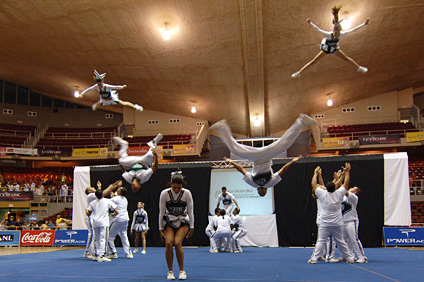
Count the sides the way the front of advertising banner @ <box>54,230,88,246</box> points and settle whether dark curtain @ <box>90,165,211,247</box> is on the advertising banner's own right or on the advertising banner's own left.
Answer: on the advertising banner's own left

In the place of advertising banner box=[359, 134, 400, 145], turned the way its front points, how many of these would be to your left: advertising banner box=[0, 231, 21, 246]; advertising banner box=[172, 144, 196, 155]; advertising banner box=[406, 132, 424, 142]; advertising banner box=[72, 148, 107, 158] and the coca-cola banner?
1

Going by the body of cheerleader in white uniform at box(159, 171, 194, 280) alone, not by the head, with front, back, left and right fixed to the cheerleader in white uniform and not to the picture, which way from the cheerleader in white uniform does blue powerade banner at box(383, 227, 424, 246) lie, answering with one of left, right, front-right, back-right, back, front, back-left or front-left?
back-left

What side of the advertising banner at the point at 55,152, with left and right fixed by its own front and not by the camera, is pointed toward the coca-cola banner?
front

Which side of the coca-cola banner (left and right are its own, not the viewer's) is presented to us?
front

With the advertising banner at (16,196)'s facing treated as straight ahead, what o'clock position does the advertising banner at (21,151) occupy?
the advertising banner at (21,151) is roughly at 6 o'clock from the advertising banner at (16,196).

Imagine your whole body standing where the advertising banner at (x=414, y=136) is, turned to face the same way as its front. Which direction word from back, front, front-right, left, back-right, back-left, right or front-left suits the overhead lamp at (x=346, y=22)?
front

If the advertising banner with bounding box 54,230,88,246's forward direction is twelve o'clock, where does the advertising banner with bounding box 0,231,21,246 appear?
the advertising banner with bounding box 0,231,21,246 is roughly at 4 o'clock from the advertising banner with bounding box 54,230,88,246.

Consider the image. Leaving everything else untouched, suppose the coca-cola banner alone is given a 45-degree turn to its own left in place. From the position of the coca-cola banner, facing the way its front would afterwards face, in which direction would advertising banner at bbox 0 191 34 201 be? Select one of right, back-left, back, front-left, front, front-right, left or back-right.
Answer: back-left

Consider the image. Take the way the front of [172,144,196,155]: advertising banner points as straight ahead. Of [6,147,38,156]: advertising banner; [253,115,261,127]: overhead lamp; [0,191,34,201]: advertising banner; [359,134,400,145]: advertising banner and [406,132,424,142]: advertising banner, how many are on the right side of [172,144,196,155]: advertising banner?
2

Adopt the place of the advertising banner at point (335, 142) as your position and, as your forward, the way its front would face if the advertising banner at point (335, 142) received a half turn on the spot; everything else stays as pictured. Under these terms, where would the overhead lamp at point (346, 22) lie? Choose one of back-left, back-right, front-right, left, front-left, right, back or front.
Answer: back

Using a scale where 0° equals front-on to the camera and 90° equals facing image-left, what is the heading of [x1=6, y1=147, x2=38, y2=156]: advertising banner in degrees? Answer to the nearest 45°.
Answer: approximately 0°

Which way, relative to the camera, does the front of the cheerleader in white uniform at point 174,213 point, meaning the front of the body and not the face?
toward the camera
